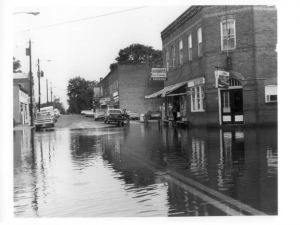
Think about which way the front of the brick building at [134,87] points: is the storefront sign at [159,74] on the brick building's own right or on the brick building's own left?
on the brick building's own left

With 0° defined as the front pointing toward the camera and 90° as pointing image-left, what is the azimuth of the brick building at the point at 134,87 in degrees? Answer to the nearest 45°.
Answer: approximately 90°

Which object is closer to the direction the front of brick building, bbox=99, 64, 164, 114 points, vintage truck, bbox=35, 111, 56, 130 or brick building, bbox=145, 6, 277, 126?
the vintage truck

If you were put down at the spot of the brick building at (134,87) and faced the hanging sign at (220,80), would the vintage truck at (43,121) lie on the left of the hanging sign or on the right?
right

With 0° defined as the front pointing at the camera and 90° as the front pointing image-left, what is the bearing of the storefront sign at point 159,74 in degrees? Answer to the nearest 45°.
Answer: approximately 0°

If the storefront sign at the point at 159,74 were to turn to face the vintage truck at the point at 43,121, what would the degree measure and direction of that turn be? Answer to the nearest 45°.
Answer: approximately 90° to its right
